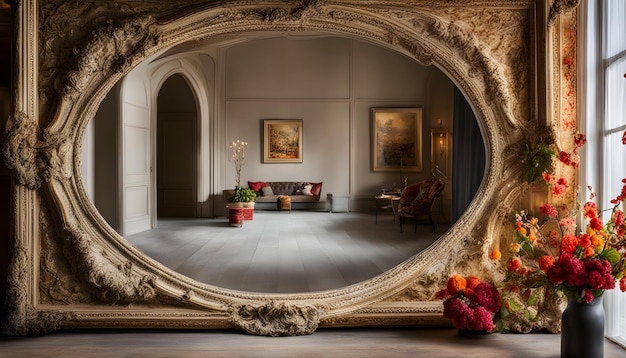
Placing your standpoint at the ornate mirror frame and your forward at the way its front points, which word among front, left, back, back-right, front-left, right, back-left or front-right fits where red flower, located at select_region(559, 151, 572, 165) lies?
left

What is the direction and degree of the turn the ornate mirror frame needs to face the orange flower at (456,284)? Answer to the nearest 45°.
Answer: approximately 90° to its left

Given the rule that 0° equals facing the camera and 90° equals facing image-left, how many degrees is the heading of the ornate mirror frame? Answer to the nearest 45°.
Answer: approximately 0°

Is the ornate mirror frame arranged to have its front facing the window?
no

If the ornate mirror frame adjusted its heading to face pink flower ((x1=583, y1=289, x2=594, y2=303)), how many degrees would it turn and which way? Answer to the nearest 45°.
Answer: approximately 90° to its left

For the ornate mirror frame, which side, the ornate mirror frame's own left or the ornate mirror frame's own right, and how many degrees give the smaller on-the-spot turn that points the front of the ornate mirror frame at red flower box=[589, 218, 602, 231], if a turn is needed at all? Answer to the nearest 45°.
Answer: approximately 90° to the ornate mirror frame's own left

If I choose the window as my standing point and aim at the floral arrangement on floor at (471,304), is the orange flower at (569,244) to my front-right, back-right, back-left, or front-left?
front-left

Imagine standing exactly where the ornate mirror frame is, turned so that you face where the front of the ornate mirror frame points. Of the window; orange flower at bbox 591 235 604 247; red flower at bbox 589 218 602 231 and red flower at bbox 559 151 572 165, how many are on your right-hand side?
0

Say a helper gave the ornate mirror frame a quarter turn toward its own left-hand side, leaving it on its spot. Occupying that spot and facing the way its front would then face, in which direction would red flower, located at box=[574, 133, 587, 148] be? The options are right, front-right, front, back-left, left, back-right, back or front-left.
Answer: front

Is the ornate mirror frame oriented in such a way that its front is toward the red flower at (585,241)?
no

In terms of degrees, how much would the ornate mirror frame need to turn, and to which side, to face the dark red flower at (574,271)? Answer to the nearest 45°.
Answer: approximately 90° to its left

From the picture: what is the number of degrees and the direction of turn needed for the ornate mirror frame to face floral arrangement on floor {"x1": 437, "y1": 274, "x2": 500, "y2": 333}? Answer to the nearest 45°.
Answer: approximately 90° to its left

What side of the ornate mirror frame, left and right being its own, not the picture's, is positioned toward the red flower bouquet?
left
